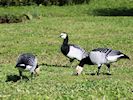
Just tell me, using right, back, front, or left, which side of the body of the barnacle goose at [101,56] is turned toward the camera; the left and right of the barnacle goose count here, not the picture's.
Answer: left

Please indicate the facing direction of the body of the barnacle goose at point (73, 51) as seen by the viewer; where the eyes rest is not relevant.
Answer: to the viewer's left

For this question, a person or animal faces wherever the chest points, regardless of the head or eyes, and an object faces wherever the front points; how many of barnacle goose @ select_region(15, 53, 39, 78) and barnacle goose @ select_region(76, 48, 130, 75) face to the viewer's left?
1
